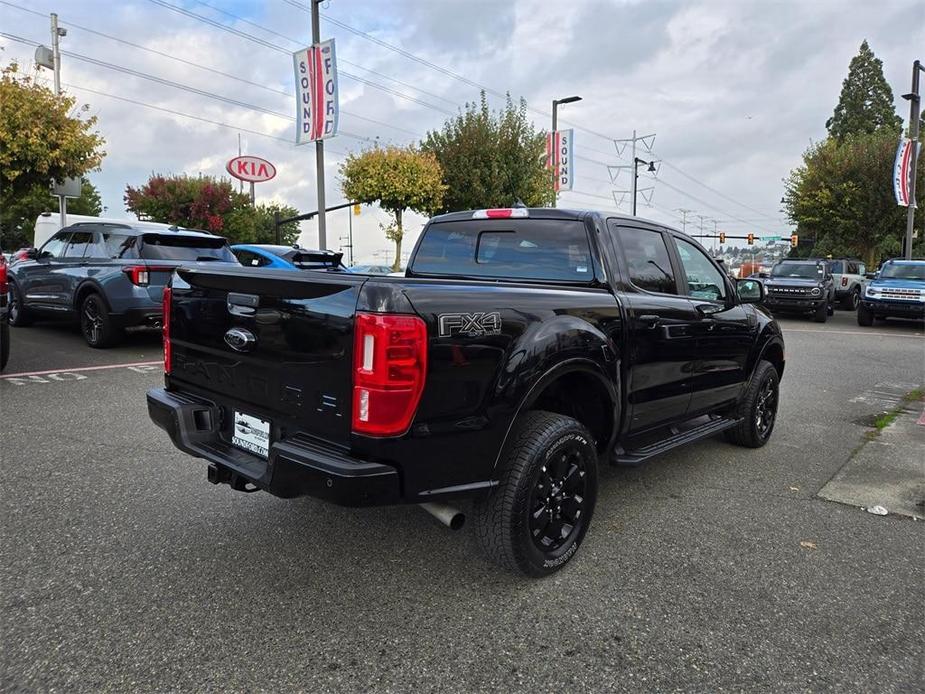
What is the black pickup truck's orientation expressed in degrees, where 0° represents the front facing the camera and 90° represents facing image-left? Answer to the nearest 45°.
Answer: approximately 225°

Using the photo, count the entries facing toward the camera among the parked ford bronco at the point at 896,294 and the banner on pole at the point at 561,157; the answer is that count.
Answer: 2

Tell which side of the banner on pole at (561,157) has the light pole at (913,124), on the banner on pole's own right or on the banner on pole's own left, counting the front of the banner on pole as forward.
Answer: on the banner on pole's own left

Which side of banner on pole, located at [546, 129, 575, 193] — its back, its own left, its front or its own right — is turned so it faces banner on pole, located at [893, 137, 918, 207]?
left

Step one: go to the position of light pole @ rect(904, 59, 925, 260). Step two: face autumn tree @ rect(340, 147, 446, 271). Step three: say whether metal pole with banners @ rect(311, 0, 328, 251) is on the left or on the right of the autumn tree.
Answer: left

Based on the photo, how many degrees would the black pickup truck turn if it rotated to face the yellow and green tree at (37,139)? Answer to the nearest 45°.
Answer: approximately 90° to its left

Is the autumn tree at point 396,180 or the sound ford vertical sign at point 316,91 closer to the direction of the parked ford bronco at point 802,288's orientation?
the sound ford vertical sign

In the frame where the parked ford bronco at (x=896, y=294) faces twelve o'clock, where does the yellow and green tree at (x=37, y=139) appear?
The yellow and green tree is roughly at 2 o'clock from the parked ford bronco.

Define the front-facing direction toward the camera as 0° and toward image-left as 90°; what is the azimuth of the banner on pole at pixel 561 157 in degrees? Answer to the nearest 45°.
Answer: approximately 0°

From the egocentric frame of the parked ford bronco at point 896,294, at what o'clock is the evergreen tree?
The evergreen tree is roughly at 6 o'clock from the parked ford bronco.

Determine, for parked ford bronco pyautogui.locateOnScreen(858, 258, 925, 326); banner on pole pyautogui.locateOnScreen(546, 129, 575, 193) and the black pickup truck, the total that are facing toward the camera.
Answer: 2

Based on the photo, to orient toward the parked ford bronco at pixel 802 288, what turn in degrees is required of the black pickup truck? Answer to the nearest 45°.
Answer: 0° — it already faces it

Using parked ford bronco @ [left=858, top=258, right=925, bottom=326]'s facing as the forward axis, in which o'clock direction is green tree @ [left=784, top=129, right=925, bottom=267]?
The green tree is roughly at 6 o'clock from the parked ford bronco.
